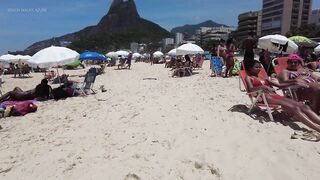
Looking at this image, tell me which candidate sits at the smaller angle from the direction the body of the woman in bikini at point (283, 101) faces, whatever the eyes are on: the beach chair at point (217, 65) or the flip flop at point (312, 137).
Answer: the flip flop

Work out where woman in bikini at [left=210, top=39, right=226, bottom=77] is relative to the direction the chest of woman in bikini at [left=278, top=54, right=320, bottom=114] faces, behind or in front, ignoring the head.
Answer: behind

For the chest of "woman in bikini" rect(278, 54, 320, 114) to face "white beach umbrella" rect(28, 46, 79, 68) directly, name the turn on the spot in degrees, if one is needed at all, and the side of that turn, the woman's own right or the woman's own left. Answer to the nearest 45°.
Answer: approximately 135° to the woman's own right

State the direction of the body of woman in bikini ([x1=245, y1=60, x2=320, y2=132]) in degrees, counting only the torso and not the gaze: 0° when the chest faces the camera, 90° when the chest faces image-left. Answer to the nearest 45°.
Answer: approximately 315°

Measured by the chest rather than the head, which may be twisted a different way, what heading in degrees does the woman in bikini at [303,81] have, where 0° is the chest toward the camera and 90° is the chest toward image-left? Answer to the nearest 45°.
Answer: approximately 315°

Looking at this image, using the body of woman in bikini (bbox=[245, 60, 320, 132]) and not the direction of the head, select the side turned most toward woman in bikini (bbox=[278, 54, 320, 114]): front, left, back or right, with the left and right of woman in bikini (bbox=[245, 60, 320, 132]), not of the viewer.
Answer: left

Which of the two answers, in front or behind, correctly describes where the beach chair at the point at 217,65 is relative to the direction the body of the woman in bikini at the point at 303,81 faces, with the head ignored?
behind

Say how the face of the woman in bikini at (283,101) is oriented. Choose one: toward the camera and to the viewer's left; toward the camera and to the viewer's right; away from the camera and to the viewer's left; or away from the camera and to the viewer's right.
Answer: toward the camera and to the viewer's right

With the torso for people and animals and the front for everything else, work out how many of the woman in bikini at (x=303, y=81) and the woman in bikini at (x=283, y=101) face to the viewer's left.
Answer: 0

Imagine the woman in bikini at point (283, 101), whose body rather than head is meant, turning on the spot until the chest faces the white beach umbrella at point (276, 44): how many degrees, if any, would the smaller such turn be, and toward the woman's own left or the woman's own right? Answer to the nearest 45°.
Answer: approximately 135° to the woman's own left
